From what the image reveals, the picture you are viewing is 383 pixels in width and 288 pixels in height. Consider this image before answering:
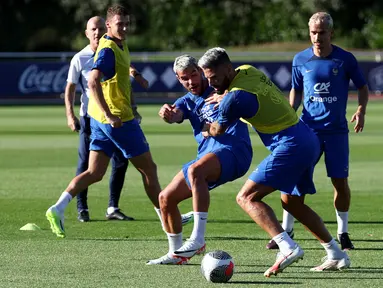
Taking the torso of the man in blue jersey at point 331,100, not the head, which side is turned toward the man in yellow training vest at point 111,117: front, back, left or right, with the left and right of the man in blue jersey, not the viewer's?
right

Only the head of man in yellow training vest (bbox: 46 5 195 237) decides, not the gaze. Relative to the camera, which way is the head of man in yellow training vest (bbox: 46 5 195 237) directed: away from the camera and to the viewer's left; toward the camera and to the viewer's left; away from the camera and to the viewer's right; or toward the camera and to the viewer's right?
toward the camera and to the viewer's right

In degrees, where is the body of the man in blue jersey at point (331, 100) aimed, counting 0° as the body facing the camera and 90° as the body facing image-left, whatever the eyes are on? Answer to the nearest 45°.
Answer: approximately 0°

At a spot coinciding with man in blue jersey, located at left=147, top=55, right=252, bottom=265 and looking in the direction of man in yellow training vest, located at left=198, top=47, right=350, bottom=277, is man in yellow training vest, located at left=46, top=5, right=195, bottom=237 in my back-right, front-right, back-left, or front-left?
back-left

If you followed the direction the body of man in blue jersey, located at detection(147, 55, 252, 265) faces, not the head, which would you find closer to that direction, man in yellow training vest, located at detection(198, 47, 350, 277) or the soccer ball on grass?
the soccer ball on grass

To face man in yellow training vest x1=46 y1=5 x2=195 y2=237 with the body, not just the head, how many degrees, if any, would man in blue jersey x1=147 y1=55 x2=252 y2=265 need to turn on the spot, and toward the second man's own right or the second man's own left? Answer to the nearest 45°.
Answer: approximately 90° to the second man's own right

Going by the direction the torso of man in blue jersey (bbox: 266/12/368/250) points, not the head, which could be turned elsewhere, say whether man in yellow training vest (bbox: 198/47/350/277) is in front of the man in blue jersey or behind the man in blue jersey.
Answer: in front

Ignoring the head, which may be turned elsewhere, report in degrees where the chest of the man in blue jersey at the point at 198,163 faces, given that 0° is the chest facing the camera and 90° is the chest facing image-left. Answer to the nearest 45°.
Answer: approximately 45°

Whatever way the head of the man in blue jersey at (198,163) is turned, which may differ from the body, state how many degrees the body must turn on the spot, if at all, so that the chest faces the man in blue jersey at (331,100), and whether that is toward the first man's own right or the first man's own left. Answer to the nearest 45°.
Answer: approximately 180°

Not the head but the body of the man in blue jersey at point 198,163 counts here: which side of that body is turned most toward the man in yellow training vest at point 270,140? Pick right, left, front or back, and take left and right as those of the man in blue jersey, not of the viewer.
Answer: left
